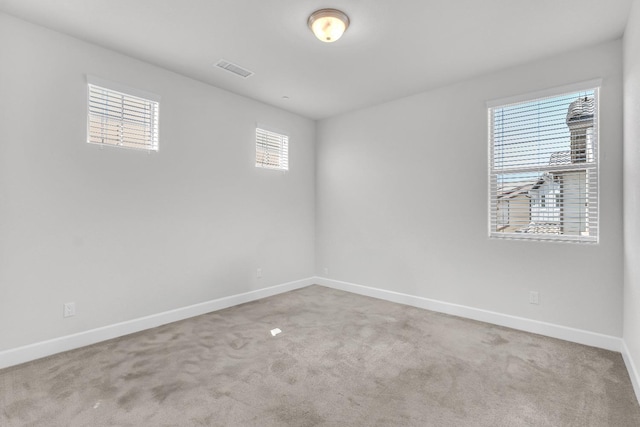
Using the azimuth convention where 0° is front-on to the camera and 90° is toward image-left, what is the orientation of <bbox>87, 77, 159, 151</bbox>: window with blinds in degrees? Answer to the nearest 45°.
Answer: approximately 315°

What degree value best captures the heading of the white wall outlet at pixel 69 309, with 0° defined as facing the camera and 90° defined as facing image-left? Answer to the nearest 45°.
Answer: approximately 315°
